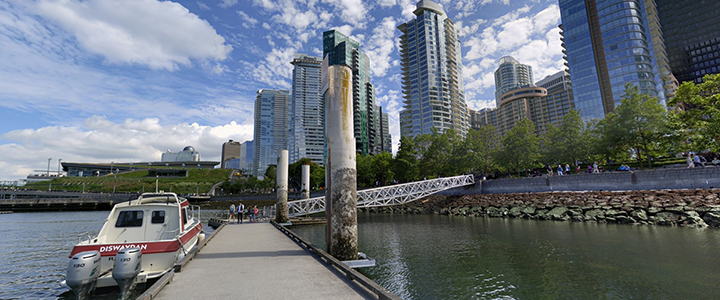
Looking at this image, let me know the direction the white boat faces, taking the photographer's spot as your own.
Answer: facing away from the viewer and to the right of the viewer

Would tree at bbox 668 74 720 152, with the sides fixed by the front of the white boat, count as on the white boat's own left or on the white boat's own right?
on the white boat's own right

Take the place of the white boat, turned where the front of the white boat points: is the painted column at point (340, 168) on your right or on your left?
on your right

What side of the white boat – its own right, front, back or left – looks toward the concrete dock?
right

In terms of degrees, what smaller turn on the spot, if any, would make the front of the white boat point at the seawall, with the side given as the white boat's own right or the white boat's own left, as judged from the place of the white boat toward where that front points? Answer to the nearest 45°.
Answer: approximately 45° to the white boat's own right

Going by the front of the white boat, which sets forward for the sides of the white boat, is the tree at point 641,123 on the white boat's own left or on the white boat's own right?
on the white boat's own right
